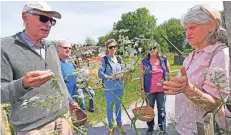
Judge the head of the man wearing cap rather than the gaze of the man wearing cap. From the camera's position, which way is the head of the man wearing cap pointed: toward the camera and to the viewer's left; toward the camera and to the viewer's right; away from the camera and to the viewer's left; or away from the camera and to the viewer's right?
toward the camera and to the viewer's right

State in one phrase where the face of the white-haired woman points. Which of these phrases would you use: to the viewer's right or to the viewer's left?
to the viewer's left

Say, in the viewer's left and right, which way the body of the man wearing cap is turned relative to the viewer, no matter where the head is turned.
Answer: facing the viewer and to the right of the viewer

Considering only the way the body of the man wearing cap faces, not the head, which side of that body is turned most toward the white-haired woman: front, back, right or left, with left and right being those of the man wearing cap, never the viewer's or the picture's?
front

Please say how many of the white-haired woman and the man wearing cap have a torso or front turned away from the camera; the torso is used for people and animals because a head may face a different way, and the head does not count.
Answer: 0

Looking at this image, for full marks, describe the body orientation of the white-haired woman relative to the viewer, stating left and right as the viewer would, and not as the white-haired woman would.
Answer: facing the viewer and to the left of the viewer
